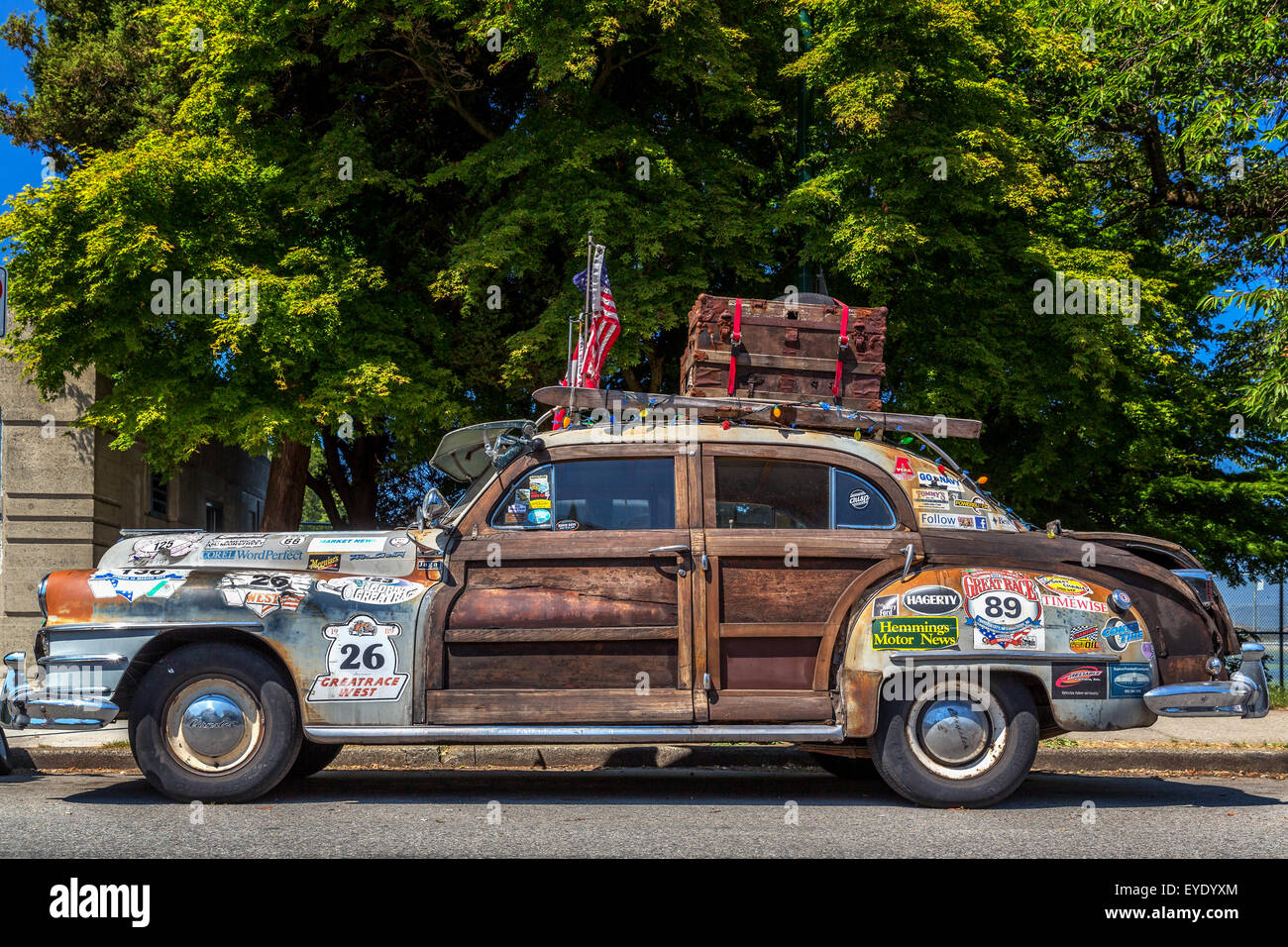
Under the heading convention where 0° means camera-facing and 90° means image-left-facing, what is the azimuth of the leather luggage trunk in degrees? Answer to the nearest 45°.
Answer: approximately 0°

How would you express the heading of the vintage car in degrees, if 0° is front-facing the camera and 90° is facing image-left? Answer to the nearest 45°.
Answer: approximately 90°

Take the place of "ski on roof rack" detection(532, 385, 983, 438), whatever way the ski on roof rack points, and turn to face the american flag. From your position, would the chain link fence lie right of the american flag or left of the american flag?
right

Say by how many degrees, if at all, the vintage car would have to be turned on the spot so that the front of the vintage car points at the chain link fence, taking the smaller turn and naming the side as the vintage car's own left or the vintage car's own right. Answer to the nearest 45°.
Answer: approximately 135° to the vintage car's own right
